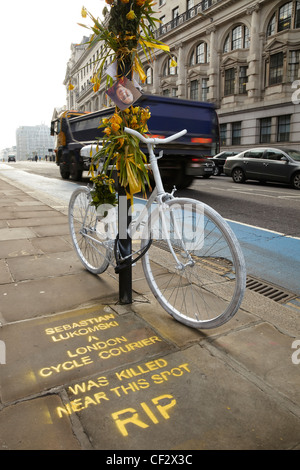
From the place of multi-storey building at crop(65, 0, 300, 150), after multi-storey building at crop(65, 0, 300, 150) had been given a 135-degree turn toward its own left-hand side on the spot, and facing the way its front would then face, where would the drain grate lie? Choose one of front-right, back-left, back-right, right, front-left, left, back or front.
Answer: right

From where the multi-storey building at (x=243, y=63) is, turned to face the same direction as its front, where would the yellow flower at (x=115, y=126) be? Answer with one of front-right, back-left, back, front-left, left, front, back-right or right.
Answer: front-left

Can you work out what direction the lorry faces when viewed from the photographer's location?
facing away from the viewer and to the left of the viewer

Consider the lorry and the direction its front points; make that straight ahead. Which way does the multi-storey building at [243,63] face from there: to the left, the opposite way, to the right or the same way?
to the left

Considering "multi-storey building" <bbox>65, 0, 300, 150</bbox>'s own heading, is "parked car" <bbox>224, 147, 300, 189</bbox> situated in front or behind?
in front

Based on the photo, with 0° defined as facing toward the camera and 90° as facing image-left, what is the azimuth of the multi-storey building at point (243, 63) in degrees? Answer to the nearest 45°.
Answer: approximately 45°

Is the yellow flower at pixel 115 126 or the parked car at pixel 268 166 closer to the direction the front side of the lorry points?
the parked car
